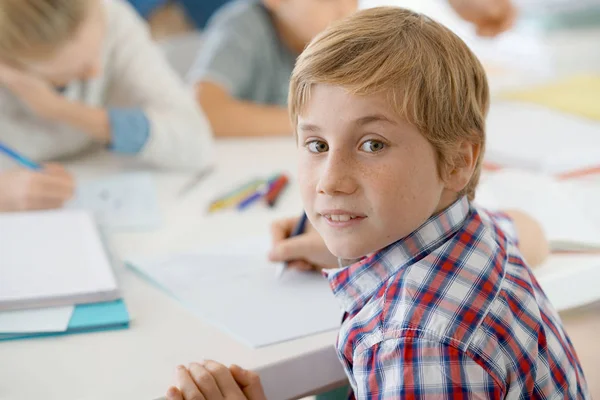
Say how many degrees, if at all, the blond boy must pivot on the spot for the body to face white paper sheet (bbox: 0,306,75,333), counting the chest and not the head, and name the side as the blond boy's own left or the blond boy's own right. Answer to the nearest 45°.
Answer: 0° — they already face it

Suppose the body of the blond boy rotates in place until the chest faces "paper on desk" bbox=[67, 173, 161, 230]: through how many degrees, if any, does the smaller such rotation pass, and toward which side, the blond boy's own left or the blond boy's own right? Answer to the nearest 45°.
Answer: approximately 45° to the blond boy's own right

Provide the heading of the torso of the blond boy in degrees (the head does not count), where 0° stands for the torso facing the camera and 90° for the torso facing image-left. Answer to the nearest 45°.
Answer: approximately 90°

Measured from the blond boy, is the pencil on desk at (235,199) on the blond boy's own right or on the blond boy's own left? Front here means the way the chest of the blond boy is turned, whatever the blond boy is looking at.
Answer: on the blond boy's own right

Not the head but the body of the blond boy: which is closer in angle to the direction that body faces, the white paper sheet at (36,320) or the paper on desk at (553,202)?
the white paper sheet
